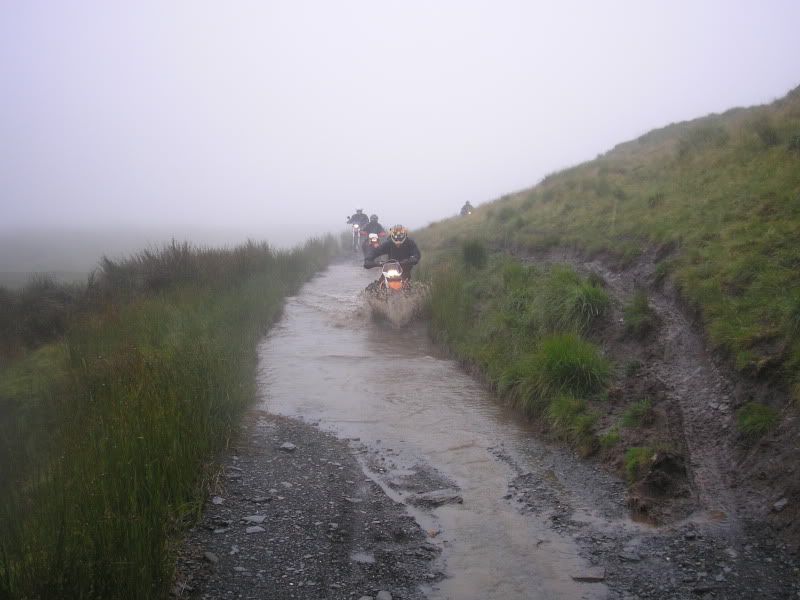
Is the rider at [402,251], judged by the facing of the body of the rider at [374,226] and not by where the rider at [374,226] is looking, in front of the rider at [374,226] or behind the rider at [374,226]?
in front

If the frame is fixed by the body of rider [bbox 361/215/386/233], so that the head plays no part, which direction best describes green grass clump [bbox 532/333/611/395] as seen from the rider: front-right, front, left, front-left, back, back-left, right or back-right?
front

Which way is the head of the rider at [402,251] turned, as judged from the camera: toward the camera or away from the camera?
toward the camera

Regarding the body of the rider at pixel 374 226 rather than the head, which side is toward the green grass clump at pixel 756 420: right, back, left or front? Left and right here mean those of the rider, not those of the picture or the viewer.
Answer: front

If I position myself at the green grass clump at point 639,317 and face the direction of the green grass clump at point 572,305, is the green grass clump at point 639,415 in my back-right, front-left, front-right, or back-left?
back-left

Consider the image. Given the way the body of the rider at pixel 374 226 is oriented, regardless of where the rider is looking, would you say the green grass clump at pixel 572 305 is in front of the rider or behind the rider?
in front

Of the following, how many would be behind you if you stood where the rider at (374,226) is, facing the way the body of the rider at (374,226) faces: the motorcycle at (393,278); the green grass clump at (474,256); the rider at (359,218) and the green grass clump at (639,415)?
1

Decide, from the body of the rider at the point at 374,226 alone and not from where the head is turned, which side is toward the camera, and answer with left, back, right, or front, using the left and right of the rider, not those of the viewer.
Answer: front

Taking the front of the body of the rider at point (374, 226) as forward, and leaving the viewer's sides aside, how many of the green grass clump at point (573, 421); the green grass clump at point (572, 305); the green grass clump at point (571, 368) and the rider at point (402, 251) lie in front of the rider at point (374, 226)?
4

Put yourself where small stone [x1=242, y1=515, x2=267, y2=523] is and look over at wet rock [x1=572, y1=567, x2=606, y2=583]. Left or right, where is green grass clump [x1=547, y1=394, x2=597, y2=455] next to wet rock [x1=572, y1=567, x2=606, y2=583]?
left

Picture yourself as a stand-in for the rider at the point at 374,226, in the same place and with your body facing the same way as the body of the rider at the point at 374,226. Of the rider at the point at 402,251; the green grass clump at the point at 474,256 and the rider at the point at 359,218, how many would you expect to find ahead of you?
2

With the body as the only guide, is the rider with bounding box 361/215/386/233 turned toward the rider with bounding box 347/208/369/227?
no

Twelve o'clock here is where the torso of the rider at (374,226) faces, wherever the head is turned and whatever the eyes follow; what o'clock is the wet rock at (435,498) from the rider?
The wet rock is roughly at 12 o'clock from the rider.

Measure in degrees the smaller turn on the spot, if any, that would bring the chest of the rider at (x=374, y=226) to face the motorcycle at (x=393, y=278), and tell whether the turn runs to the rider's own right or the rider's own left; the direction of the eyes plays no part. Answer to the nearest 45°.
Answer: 0° — they already face it

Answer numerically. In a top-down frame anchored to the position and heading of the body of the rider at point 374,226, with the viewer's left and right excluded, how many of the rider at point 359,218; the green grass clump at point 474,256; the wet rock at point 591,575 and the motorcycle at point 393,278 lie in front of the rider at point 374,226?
3

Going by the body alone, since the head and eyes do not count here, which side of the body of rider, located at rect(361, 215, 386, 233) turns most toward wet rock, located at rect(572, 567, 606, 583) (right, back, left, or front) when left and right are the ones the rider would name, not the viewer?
front

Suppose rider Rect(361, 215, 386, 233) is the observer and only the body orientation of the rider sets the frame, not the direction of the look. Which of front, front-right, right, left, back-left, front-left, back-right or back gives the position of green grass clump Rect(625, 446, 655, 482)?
front

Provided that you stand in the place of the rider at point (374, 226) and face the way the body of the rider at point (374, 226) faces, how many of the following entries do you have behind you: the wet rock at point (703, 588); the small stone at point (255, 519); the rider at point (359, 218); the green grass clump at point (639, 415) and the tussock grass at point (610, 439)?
1
